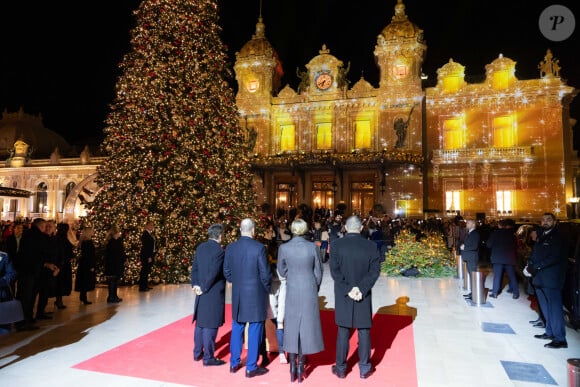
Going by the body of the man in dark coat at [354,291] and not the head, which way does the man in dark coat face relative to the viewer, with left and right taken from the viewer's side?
facing away from the viewer

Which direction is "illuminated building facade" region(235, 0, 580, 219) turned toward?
toward the camera

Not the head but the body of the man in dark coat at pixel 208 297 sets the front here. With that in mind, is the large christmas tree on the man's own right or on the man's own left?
on the man's own left

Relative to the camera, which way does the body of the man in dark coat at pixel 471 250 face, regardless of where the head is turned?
to the viewer's left

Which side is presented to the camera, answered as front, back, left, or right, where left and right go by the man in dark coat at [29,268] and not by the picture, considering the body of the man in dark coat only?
right

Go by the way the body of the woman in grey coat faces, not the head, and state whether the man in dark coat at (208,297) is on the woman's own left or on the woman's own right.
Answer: on the woman's own left

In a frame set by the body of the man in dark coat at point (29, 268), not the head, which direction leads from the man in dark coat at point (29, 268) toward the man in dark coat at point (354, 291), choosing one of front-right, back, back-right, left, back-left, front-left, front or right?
front-right

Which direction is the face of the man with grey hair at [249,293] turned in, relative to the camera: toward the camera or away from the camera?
away from the camera

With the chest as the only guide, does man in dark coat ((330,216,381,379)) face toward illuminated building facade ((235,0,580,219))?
yes

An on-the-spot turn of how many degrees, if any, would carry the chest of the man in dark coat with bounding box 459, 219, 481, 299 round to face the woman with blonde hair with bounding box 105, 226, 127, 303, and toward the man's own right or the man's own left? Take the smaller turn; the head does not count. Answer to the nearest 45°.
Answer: approximately 45° to the man's own left

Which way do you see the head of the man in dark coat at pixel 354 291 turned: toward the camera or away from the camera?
away from the camera
